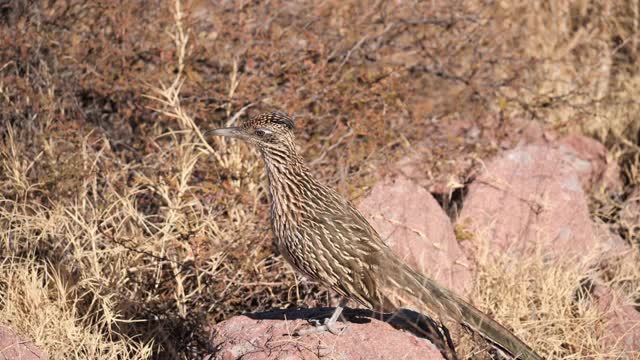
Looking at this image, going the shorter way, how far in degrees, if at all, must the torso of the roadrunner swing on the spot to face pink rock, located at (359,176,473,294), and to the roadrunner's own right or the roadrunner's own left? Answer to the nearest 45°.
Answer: approximately 90° to the roadrunner's own right

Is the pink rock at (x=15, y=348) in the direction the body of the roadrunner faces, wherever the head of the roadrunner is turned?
yes

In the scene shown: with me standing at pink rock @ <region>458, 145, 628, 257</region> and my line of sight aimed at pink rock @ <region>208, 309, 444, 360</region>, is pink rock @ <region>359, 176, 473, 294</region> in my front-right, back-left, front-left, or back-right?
front-right

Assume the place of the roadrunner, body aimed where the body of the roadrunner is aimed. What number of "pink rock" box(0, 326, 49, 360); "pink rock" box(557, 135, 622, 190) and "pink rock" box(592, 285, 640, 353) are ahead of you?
1

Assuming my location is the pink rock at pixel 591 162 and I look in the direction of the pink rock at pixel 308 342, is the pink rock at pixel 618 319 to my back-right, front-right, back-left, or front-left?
front-left

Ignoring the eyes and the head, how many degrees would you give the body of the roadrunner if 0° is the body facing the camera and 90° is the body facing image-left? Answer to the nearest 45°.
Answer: approximately 90°

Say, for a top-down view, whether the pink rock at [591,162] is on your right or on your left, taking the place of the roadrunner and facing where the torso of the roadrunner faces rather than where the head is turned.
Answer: on your right

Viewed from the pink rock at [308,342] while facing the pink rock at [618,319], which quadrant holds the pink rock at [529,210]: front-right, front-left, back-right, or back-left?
front-left

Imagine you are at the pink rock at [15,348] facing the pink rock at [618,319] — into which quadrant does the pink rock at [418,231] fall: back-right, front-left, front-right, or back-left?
front-left
